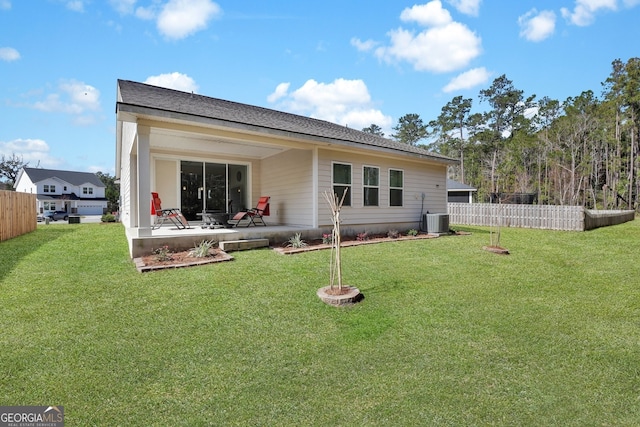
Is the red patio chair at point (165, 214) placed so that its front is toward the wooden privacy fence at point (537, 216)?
yes

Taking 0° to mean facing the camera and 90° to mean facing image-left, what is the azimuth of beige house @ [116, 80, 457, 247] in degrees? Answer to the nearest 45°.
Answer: approximately 135°

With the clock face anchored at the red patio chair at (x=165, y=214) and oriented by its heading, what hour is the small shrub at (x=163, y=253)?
The small shrub is roughly at 3 o'clock from the red patio chair.

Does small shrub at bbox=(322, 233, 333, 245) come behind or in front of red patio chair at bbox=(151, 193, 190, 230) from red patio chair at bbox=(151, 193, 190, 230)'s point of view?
in front

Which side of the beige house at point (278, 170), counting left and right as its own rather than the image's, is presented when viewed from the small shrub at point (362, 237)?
back

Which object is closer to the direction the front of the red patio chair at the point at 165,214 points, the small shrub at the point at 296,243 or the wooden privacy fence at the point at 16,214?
the small shrub

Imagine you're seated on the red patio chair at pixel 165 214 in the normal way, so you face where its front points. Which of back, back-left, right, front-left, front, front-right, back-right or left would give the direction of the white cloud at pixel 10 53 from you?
back-left

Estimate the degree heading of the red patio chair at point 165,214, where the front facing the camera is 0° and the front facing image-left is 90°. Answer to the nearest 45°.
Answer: approximately 270°
